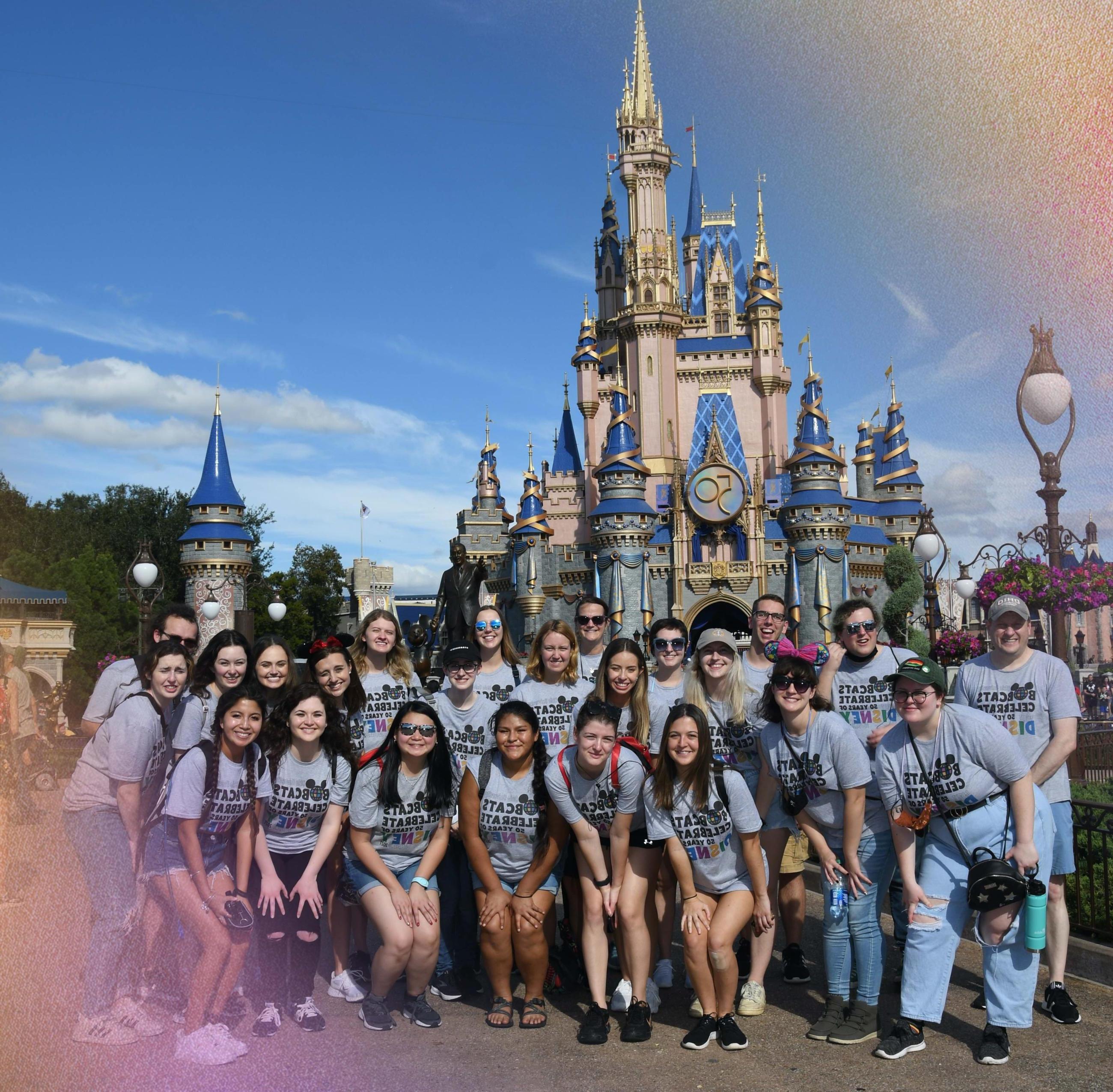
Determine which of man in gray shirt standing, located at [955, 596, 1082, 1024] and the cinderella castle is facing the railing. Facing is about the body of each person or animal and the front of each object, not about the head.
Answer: the cinderella castle

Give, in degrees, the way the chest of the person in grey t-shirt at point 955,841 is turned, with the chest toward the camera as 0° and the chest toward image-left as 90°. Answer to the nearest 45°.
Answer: approximately 45°

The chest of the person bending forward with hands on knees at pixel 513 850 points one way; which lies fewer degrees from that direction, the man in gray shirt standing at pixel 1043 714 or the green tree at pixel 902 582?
the man in gray shirt standing

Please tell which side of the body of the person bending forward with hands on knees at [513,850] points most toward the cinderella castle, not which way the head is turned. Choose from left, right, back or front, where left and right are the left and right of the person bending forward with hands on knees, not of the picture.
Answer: back

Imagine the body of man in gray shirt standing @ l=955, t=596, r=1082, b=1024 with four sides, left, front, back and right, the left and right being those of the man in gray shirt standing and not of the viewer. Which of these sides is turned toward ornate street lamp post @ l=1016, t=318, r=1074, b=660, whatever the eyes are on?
back

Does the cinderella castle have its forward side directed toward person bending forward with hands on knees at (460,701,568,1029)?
yes

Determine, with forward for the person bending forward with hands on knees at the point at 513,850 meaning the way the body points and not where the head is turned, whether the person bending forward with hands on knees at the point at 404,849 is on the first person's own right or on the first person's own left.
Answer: on the first person's own right

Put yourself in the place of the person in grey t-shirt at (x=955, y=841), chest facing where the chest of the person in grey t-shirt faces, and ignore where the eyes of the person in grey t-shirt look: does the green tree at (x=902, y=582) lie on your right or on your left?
on your right

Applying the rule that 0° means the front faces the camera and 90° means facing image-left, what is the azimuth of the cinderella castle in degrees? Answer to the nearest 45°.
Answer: approximately 0°
